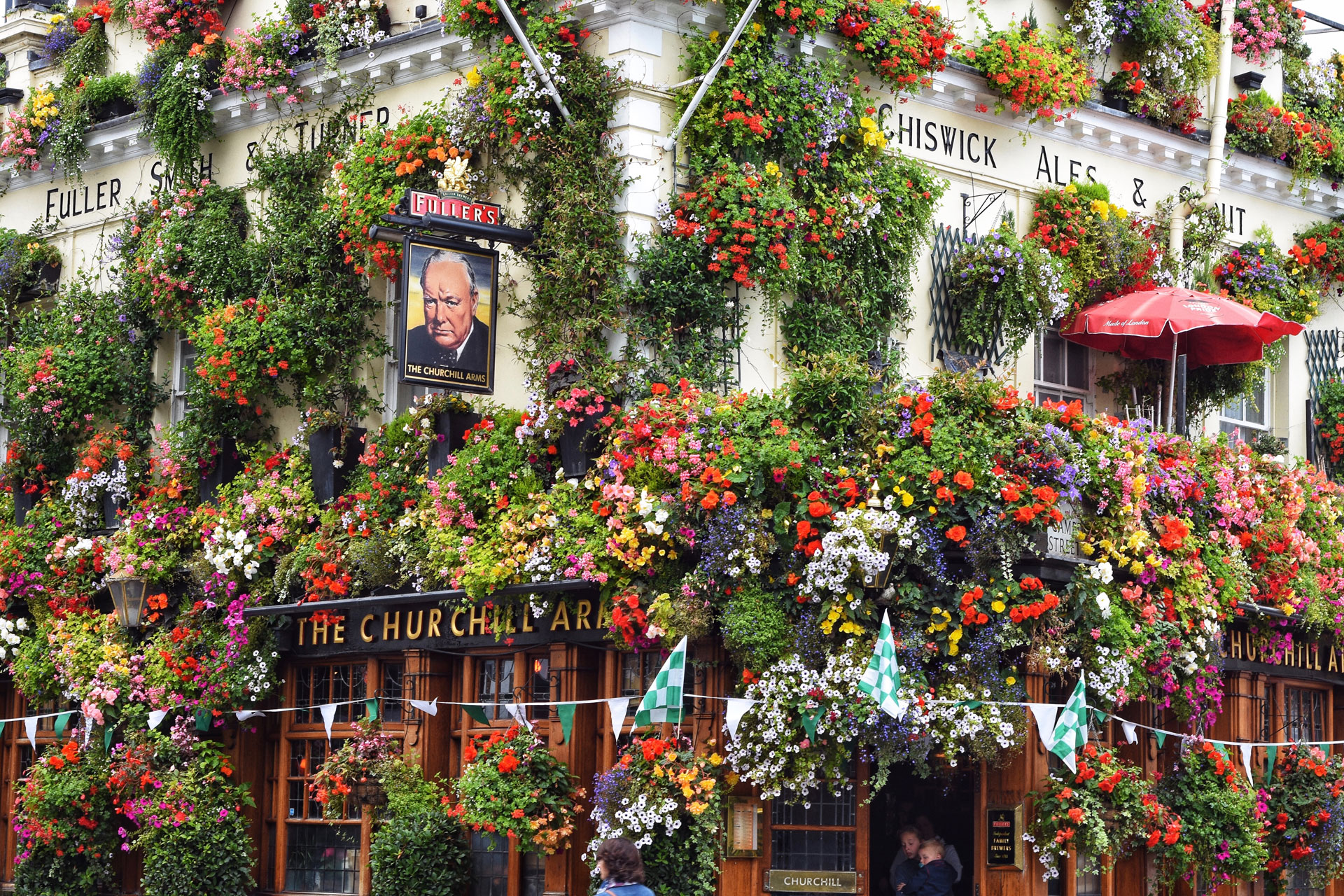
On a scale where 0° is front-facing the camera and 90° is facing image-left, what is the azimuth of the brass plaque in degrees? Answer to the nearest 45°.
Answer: approximately 0°

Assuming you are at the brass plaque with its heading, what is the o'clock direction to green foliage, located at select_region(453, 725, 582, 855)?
The green foliage is roughly at 3 o'clock from the brass plaque.

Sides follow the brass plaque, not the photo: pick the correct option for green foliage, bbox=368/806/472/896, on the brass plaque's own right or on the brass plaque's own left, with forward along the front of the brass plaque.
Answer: on the brass plaque's own right

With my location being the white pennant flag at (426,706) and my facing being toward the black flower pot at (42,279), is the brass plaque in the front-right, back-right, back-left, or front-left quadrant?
back-right

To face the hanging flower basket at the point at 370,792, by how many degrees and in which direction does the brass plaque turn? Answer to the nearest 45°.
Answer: approximately 90° to its right

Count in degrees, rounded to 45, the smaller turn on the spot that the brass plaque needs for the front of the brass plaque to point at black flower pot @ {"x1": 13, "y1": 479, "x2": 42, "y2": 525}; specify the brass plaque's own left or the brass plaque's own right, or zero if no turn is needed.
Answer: approximately 135° to the brass plaque's own right

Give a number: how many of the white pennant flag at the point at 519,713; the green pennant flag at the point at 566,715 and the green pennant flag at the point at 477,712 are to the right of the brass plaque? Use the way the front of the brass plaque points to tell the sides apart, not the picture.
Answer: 3

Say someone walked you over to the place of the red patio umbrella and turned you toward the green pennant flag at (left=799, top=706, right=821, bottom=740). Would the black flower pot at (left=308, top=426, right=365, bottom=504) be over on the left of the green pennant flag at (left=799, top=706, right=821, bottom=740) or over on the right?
right

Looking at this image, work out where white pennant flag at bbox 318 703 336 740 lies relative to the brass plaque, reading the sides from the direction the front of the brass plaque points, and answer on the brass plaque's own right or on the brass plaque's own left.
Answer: on the brass plaque's own right
